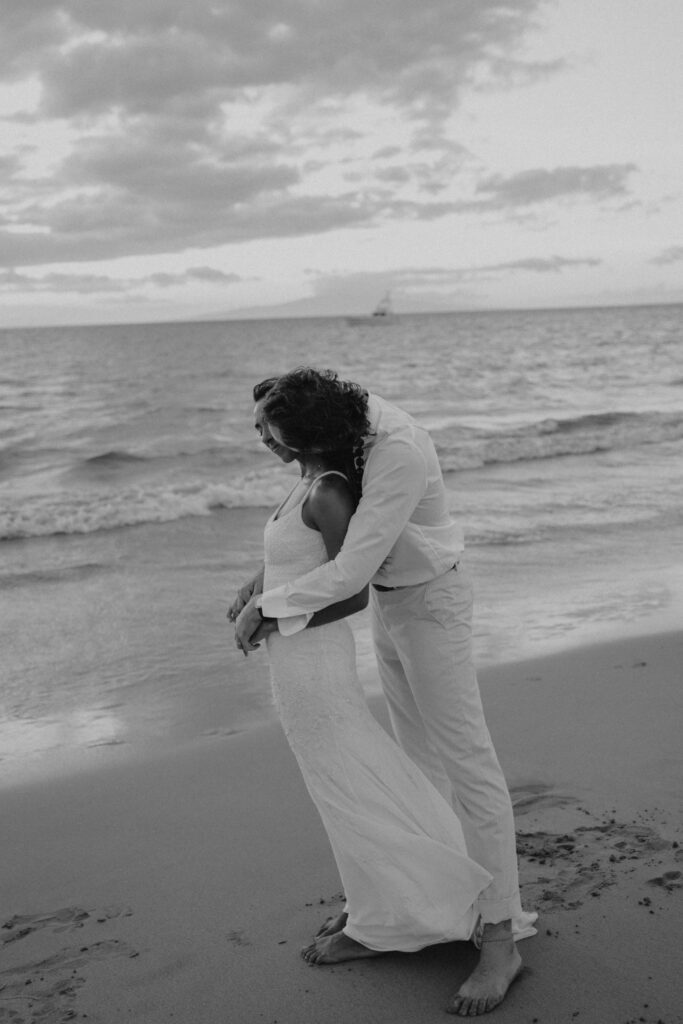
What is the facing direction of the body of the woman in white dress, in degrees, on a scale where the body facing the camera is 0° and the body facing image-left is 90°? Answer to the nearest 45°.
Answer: approximately 90°

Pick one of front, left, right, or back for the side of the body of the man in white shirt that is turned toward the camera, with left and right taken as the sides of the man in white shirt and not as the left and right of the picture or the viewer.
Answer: left
